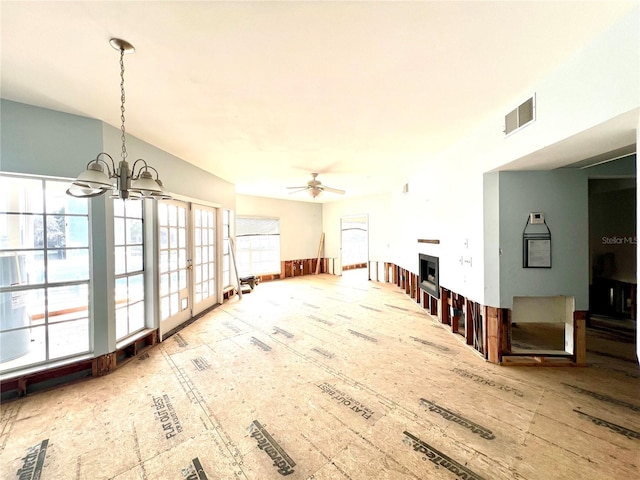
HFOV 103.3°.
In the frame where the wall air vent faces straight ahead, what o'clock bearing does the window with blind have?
The window with blind is roughly at 2 o'clock from the wall air vent.

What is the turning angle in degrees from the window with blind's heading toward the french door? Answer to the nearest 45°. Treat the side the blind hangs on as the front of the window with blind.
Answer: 0° — it already faces it

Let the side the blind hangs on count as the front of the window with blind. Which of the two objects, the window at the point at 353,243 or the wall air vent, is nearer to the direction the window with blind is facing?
the wall air vent

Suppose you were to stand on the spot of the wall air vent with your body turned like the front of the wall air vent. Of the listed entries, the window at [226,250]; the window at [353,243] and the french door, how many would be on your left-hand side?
0

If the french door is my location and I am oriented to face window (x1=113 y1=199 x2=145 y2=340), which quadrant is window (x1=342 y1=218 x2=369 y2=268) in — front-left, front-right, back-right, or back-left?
back-left

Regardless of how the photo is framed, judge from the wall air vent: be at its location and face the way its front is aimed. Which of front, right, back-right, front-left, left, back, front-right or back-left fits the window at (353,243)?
right

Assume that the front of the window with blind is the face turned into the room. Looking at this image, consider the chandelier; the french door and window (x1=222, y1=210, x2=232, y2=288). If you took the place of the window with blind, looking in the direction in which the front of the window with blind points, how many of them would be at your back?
0

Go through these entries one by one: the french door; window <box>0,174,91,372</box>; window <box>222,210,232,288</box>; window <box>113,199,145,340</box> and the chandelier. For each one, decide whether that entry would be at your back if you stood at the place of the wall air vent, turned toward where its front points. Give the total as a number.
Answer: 0

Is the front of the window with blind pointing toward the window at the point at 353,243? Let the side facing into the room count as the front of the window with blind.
no

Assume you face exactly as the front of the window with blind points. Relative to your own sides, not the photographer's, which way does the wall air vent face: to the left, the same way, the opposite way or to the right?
to the right

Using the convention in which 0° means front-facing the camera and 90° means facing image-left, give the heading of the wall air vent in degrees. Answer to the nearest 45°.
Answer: approximately 45°

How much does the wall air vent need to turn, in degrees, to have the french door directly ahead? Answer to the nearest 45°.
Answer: approximately 45° to its right

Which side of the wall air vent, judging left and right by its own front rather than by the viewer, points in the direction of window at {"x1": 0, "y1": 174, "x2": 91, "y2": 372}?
front

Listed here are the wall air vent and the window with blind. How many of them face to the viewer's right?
0

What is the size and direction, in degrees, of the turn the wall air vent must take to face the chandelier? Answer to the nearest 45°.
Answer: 0° — it already faces it

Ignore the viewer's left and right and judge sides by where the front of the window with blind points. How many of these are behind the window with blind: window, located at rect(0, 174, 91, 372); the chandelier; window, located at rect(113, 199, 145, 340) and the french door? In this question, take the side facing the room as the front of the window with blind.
0

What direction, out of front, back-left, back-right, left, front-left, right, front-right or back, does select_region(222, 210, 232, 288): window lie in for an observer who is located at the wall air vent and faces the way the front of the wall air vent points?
front-right

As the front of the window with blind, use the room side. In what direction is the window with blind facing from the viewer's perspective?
toward the camera
